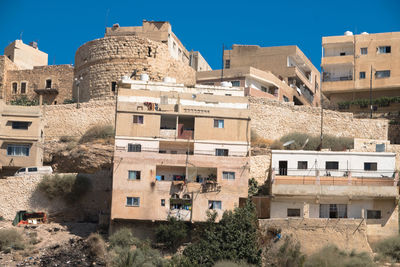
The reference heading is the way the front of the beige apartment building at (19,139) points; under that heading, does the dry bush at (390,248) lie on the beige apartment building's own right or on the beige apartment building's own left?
on the beige apartment building's own left

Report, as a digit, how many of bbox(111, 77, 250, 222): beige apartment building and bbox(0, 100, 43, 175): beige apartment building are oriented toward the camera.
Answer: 2

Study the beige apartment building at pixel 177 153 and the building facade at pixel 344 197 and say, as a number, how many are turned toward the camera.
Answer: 2

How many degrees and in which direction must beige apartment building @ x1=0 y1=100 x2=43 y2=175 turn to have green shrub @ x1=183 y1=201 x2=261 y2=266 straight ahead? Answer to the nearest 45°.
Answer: approximately 45° to its left

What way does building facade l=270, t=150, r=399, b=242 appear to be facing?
toward the camera

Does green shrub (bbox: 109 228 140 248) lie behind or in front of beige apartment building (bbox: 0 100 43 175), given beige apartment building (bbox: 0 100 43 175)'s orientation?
in front

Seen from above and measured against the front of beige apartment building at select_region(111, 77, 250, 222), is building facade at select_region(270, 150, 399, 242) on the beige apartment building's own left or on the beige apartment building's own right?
on the beige apartment building's own left

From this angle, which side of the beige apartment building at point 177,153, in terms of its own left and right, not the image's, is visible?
front

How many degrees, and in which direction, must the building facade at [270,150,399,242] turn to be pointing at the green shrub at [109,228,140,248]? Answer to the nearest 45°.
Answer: approximately 90° to its right
